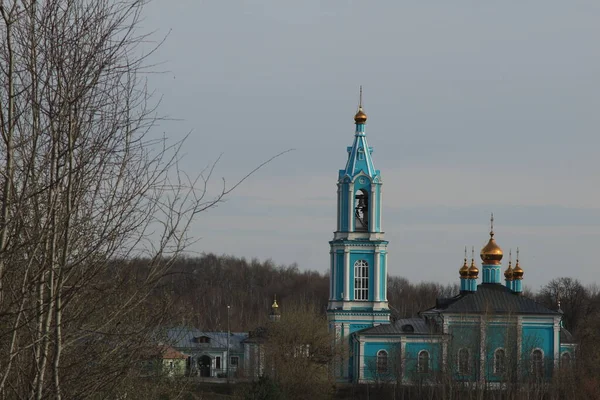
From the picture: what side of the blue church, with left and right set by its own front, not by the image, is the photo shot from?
left
